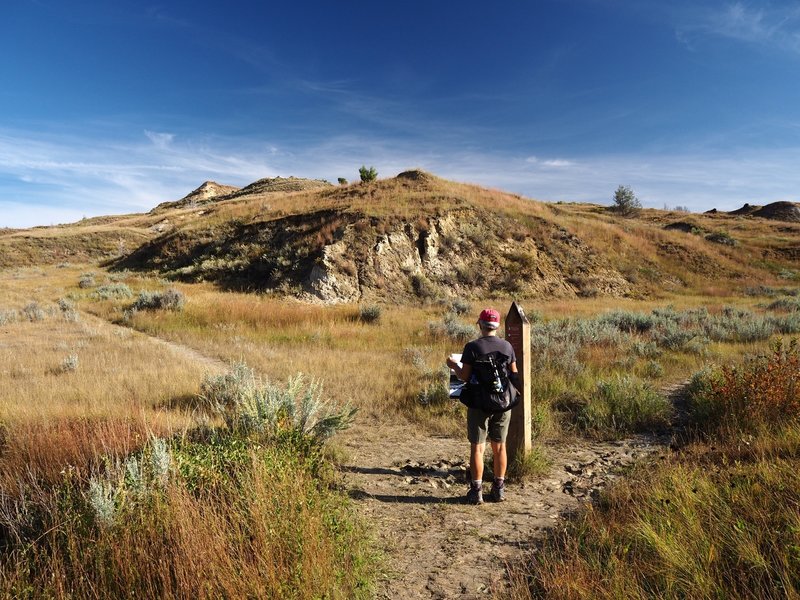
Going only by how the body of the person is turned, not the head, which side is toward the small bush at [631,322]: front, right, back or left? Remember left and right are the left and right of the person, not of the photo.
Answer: front

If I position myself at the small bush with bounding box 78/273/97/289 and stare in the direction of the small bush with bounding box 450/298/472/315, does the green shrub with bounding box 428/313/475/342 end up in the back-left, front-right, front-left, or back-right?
front-right

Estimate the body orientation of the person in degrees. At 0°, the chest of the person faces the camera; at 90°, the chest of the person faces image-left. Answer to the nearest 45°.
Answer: approximately 180°

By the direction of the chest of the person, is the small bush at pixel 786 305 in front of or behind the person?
in front

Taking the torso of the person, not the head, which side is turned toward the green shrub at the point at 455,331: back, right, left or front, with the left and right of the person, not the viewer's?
front

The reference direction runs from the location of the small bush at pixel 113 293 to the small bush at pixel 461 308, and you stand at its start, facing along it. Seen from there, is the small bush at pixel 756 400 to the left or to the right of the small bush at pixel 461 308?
right

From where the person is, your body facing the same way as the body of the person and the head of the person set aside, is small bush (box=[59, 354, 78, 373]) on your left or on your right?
on your left

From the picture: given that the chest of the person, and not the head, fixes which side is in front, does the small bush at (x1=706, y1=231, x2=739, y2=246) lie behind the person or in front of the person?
in front

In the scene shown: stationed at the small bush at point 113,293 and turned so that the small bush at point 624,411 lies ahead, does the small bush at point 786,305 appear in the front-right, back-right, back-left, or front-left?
front-left

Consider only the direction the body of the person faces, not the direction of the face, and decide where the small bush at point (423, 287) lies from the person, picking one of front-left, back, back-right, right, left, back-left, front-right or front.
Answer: front

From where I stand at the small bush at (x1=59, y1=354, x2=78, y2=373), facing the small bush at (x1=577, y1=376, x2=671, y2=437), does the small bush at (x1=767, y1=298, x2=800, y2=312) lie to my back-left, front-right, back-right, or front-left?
front-left
